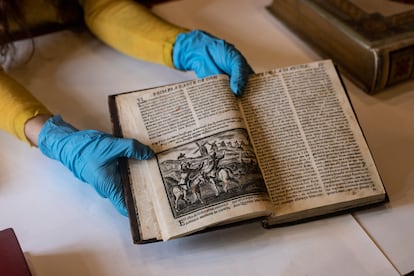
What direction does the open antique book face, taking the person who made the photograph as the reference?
facing the viewer
